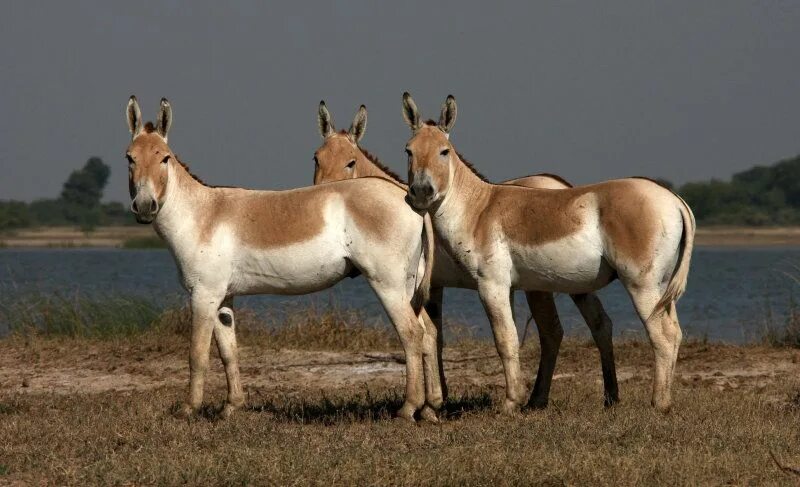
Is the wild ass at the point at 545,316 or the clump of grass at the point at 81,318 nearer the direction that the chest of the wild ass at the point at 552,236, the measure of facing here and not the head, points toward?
the clump of grass

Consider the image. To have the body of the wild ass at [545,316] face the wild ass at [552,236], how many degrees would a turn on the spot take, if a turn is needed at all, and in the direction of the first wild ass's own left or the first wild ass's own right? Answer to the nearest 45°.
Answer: approximately 90° to the first wild ass's own left

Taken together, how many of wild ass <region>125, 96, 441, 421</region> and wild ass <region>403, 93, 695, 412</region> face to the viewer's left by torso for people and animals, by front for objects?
2

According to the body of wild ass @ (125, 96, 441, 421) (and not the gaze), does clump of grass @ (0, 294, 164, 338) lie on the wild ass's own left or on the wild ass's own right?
on the wild ass's own right

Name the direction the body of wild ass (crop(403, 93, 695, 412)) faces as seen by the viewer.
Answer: to the viewer's left

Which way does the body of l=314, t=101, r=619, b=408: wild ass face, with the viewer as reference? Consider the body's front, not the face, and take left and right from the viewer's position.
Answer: facing to the left of the viewer

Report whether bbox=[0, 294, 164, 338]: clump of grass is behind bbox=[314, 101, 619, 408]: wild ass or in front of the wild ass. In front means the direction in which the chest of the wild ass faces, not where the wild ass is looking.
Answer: in front

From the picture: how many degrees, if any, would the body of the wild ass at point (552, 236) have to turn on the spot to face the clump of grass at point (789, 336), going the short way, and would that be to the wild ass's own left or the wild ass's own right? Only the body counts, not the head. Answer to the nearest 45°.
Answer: approximately 135° to the wild ass's own right

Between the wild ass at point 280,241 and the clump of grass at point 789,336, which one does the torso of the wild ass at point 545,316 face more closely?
the wild ass

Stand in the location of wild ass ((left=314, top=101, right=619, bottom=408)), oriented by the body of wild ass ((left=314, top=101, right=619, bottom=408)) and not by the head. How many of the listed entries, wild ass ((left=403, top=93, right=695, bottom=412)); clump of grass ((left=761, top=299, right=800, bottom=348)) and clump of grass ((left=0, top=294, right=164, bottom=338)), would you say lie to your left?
1

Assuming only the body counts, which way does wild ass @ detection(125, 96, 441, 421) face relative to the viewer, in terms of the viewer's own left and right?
facing to the left of the viewer
